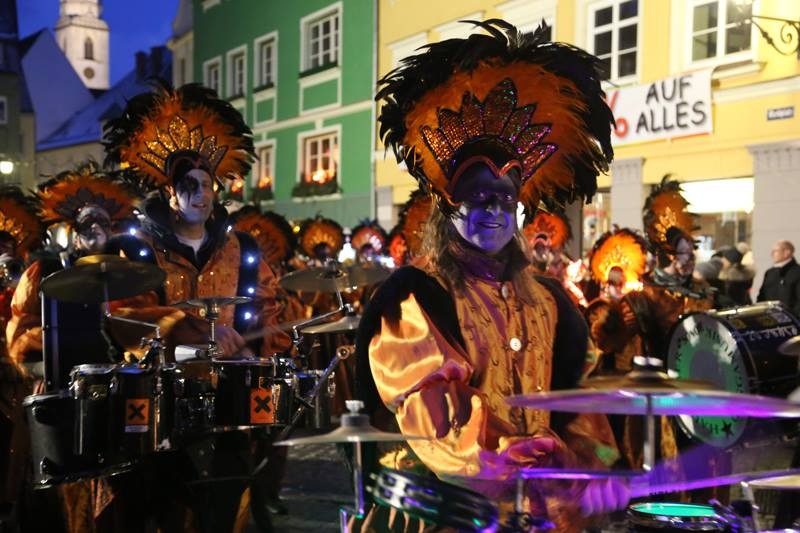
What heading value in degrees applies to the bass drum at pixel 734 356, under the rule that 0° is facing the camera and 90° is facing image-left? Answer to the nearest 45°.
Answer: approximately 45°

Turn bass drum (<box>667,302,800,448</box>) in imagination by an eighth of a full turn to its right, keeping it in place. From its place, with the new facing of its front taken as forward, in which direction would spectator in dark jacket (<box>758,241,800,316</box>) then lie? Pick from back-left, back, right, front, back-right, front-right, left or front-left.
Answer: right

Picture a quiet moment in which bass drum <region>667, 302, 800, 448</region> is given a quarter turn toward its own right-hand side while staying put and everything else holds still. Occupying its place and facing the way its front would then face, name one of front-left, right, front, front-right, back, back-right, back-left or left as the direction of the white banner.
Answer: front-right

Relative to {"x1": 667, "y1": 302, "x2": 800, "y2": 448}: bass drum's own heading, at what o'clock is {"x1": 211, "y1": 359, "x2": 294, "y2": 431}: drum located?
The drum is roughly at 12 o'clock from the bass drum.

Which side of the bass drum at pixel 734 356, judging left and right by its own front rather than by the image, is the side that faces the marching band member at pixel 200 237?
front

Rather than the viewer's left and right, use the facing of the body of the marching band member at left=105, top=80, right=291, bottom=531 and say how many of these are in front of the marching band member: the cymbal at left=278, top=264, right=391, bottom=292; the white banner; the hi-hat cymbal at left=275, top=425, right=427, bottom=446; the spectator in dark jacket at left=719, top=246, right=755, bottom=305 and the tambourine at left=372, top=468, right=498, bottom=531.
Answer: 2

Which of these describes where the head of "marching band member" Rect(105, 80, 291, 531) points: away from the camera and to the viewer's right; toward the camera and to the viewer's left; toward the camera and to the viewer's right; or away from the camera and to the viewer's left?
toward the camera and to the viewer's right

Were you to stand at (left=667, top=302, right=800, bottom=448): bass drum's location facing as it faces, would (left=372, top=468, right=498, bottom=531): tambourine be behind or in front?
in front

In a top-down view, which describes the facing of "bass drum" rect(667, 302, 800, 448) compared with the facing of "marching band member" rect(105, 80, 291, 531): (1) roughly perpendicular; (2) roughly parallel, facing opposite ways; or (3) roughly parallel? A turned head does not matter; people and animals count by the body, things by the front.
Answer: roughly perpendicular

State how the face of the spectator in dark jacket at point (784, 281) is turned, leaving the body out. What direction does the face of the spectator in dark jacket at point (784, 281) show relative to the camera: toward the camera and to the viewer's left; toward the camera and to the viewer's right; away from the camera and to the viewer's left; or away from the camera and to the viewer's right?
toward the camera and to the viewer's left

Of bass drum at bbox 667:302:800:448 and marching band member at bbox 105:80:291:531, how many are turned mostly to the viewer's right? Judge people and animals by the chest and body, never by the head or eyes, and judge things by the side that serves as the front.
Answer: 0

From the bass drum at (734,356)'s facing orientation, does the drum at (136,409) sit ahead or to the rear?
ahead

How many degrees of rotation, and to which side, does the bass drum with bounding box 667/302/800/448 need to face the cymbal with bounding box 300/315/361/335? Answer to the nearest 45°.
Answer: approximately 45° to its right

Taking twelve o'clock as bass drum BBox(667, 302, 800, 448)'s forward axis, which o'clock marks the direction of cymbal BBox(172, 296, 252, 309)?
The cymbal is roughly at 12 o'clock from the bass drum.
